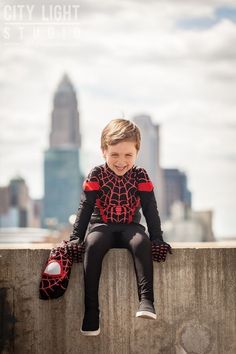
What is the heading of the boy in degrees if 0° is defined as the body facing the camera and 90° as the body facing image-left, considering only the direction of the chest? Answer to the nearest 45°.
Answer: approximately 0°
